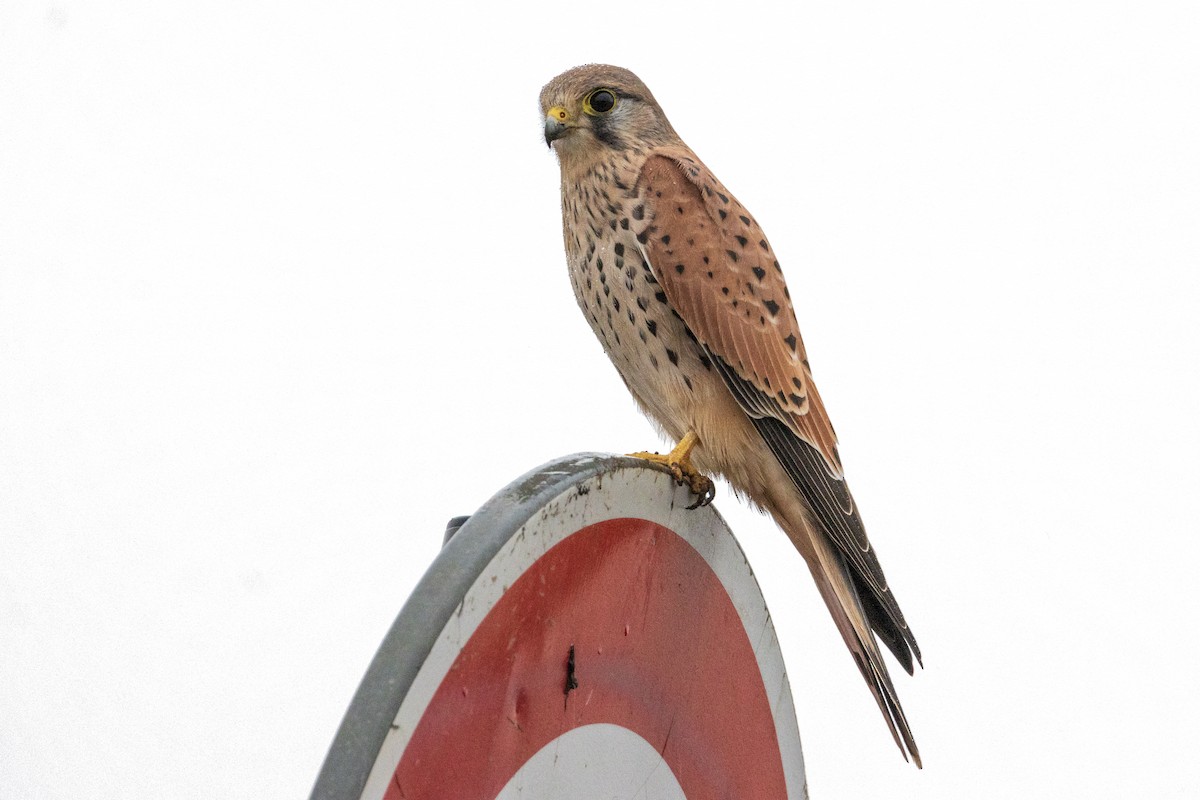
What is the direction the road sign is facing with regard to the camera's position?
facing the viewer and to the right of the viewer
